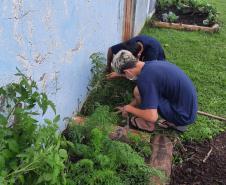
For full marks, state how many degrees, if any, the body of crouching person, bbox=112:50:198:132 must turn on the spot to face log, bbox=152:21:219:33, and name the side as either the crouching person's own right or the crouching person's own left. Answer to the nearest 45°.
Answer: approximately 90° to the crouching person's own right

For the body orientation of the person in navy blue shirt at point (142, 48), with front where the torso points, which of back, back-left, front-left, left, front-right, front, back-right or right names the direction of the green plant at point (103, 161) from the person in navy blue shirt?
left

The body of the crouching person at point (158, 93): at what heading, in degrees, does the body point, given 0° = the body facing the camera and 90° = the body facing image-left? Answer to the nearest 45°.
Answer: approximately 90°

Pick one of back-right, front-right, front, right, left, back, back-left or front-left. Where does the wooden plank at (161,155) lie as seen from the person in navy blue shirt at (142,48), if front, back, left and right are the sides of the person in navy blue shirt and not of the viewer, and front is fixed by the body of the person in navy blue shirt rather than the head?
left

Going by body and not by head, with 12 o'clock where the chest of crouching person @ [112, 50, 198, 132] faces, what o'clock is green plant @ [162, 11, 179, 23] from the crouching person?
The green plant is roughly at 3 o'clock from the crouching person.

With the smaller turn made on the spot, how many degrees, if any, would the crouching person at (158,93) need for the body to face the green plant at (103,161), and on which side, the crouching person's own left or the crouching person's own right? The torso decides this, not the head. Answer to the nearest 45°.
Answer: approximately 45° to the crouching person's own left

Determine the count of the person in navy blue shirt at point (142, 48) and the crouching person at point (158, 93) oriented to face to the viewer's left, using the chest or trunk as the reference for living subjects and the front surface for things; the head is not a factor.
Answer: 2

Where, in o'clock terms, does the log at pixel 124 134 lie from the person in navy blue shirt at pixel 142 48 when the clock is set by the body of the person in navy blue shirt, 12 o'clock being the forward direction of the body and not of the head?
The log is roughly at 9 o'clock from the person in navy blue shirt.

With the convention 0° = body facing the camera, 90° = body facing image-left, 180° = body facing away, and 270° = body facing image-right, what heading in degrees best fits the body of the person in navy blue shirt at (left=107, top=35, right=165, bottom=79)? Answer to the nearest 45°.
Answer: approximately 90°

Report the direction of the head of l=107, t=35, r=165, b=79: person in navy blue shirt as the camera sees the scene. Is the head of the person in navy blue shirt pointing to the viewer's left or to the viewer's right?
to the viewer's left

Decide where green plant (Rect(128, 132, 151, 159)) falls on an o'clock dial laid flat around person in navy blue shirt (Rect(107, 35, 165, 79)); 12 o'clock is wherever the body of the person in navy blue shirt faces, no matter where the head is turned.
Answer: The green plant is roughly at 9 o'clock from the person in navy blue shirt.

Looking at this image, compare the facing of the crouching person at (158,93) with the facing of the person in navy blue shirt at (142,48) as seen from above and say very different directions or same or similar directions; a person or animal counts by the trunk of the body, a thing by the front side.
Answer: same or similar directions
